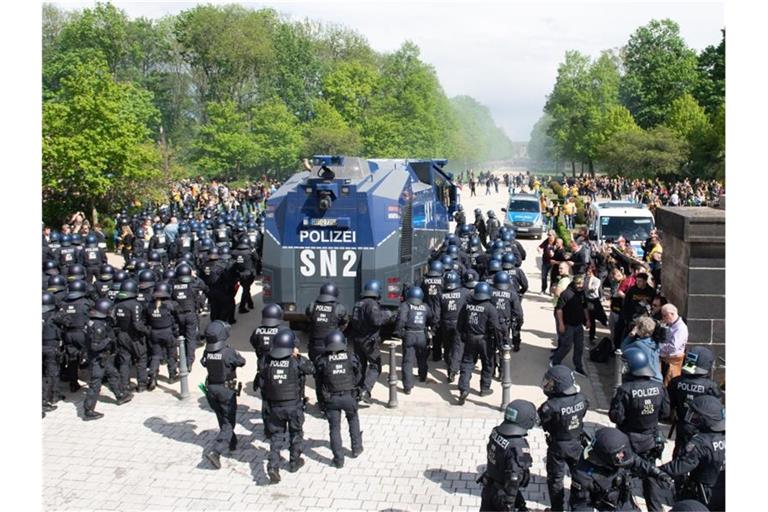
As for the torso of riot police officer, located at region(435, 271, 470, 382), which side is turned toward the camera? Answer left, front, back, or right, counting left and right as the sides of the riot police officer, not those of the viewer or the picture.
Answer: back

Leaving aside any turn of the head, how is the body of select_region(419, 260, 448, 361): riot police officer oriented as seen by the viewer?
away from the camera

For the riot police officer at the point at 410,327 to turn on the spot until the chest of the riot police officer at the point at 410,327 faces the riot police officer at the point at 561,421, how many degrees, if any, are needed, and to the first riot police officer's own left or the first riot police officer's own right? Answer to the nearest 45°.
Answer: approximately 180°

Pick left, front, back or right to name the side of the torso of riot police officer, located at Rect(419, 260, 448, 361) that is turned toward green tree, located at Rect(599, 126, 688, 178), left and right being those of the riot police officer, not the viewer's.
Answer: front

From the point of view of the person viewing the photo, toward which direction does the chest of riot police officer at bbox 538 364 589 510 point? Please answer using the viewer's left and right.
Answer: facing away from the viewer and to the left of the viewer

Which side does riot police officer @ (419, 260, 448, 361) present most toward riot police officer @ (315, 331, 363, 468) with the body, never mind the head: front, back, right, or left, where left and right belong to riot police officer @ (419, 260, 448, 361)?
back

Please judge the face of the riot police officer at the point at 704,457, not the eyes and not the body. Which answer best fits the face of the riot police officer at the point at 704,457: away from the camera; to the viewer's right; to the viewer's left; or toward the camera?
to the viewer's left

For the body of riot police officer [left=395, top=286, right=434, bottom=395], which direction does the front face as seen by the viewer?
away from the camera

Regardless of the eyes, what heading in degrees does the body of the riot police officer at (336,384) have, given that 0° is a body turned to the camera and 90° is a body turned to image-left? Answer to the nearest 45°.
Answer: approximately 180°

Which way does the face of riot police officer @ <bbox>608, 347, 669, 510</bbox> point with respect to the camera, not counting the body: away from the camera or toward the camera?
away from the camera
